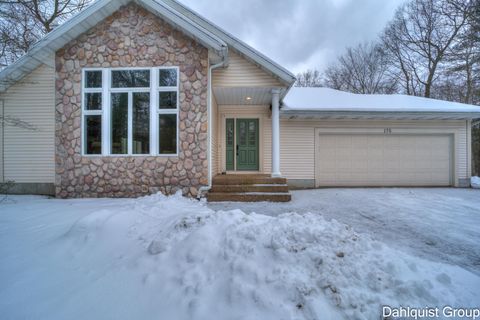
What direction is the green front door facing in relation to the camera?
toward the camera

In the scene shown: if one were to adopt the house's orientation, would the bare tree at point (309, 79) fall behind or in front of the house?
behind

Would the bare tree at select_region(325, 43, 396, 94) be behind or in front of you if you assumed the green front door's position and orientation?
behind

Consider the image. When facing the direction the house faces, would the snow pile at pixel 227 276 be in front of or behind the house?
in front

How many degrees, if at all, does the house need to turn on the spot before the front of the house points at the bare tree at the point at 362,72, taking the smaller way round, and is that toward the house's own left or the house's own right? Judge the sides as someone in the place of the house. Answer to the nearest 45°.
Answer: approximately 135° to the house's own left

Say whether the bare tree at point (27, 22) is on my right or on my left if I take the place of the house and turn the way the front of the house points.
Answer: on my right

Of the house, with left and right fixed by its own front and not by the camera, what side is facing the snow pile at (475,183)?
left

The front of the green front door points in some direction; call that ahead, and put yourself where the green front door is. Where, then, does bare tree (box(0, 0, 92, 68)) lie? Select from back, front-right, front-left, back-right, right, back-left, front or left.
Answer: right

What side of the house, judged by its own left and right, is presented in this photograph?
front

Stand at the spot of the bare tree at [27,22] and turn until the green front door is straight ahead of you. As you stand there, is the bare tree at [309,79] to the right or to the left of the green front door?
left

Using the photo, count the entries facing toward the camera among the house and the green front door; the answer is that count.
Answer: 2

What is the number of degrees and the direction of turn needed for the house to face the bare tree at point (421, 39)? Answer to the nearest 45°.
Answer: approximately 135° to its left
